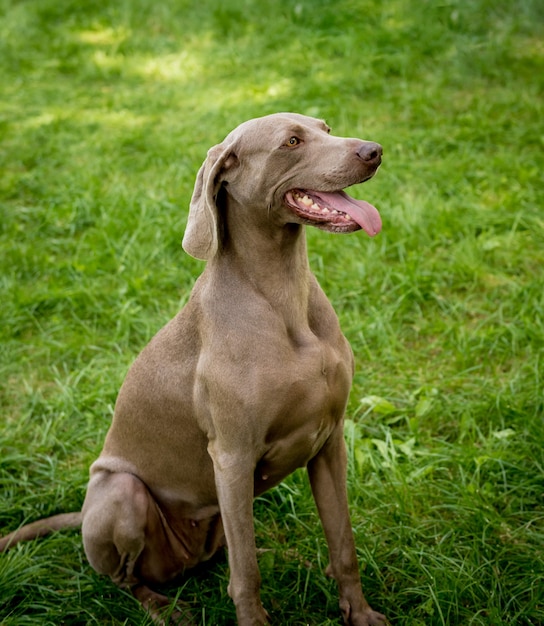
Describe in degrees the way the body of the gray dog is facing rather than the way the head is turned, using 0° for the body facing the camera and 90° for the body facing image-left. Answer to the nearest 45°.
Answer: approximately 315°
